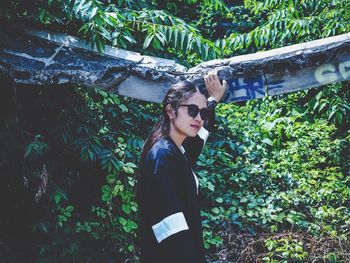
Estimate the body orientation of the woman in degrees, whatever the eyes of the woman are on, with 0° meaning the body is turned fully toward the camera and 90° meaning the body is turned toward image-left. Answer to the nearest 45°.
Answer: approximately 270°
